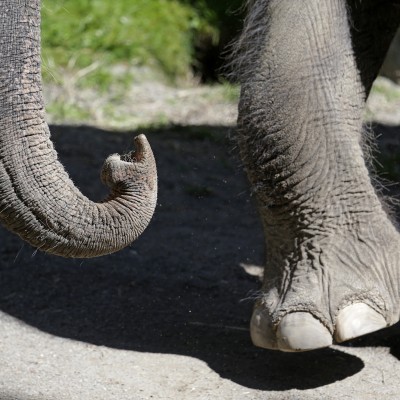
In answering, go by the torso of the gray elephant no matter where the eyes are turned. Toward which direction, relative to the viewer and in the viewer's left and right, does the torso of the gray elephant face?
facing the viewer and to the left of the viewer
